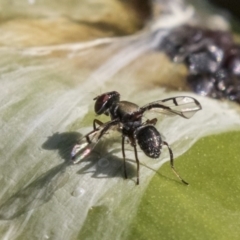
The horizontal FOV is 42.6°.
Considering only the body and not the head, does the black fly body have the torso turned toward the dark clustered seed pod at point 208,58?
no

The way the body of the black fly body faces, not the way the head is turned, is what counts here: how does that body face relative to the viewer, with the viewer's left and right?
facing away from the viewer and to the left of the viewer
